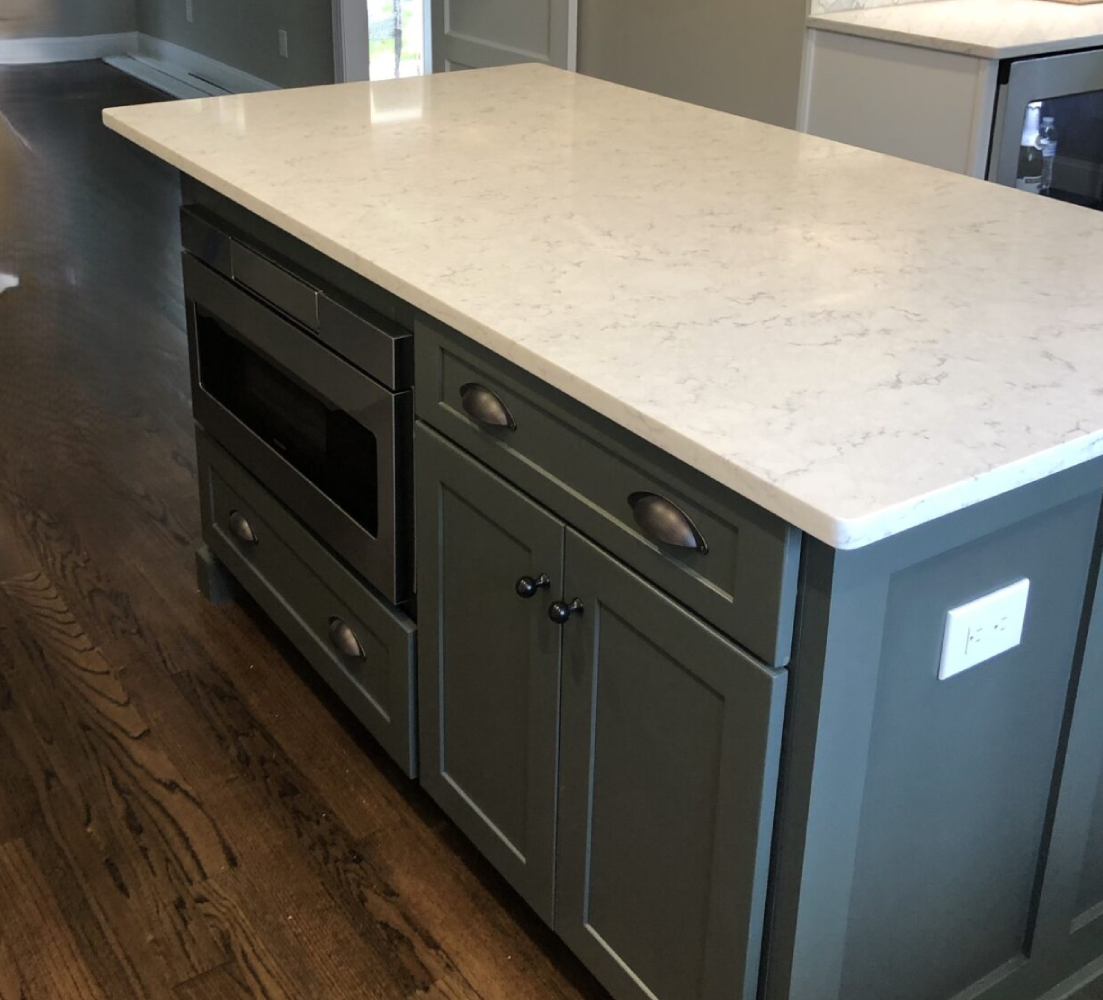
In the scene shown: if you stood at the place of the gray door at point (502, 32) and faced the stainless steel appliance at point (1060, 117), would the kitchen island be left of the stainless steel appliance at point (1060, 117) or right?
right

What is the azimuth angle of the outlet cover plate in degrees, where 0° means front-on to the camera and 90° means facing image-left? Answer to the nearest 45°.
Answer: approximately 315°

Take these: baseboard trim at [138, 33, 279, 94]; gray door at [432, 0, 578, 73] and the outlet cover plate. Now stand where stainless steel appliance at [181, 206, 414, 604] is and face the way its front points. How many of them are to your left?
1

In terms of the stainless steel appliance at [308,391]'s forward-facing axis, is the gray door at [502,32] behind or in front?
behind

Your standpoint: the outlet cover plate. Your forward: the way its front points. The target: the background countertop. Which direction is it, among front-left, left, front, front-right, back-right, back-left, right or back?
back-left

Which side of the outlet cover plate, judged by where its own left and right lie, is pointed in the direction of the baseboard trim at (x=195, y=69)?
back

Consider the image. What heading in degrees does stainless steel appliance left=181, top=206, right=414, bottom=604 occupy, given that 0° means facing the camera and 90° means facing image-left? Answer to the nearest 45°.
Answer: approximately 45°

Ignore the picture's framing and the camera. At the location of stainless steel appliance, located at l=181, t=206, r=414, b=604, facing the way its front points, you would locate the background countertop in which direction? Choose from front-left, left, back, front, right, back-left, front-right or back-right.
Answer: back

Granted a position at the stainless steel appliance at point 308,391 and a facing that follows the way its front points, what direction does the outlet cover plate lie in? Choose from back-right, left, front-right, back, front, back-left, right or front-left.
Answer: left

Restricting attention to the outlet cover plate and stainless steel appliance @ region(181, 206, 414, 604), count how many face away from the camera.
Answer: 0

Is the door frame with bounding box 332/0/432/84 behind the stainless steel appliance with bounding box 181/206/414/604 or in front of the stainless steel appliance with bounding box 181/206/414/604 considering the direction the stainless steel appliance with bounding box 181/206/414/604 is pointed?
behind
